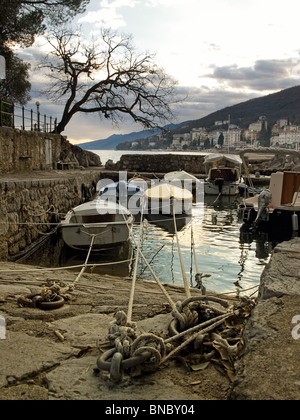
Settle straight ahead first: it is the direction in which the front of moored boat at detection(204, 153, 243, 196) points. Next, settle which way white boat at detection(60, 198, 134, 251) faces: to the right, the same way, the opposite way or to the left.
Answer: the same way

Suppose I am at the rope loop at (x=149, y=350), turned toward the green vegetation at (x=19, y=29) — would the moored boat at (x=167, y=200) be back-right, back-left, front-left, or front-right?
front-right

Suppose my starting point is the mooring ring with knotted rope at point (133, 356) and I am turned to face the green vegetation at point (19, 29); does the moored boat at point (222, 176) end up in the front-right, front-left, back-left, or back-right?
front-right
